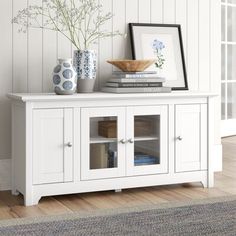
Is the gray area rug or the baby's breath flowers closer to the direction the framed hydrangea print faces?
the gray area rug

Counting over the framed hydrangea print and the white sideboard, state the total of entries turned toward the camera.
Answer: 2

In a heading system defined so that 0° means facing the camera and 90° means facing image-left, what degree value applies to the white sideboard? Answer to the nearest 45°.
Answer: approximately 0°

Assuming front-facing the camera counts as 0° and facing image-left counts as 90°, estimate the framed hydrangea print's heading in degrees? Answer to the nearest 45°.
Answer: approximately 0°

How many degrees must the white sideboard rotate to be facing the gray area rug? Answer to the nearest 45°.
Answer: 0° — it already faces it
